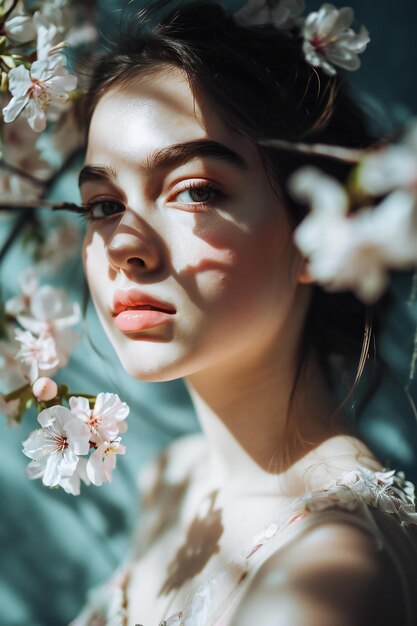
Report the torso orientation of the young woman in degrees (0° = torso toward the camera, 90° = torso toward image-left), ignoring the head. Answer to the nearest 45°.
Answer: approximately 45°
